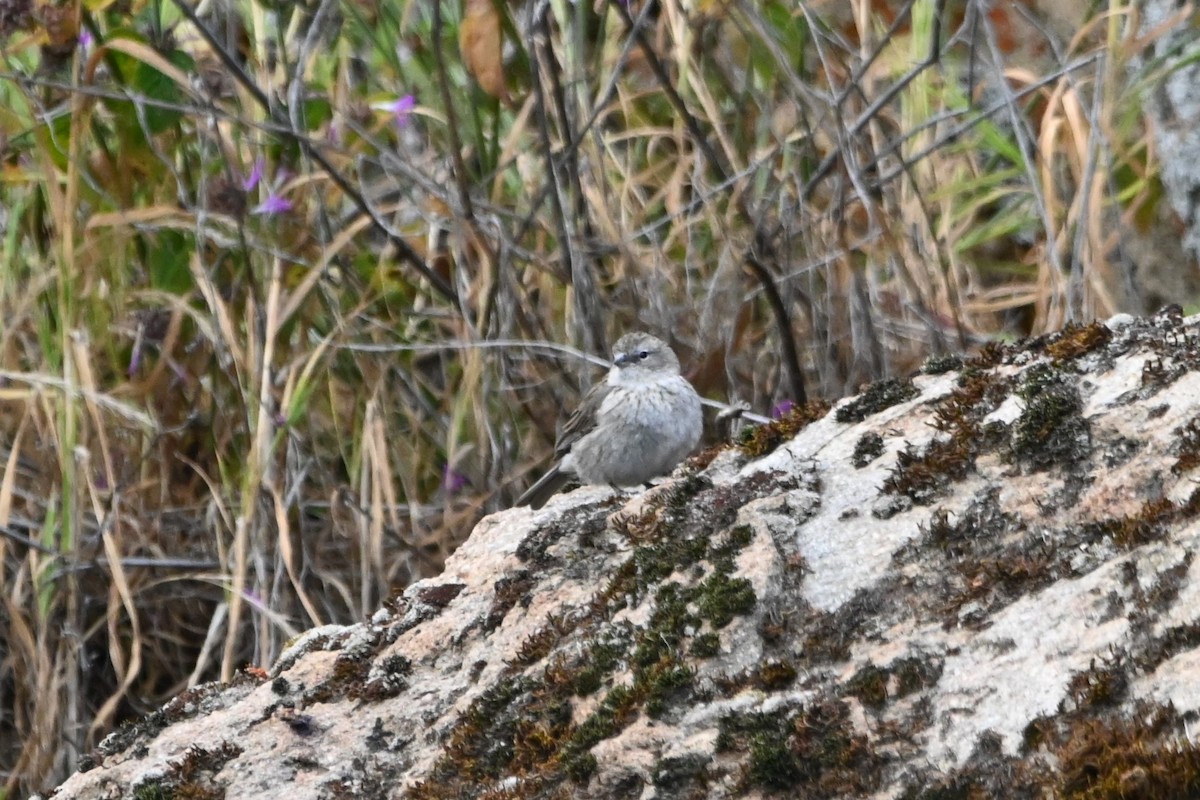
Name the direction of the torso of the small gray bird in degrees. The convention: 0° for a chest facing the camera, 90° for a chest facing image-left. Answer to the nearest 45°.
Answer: approximately 315°

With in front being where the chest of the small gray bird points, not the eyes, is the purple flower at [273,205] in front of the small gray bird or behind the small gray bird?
behind
